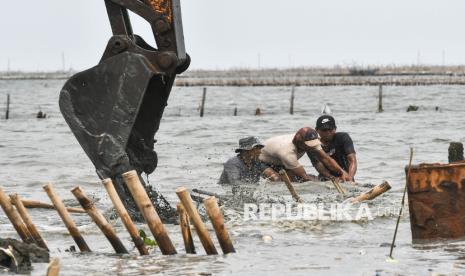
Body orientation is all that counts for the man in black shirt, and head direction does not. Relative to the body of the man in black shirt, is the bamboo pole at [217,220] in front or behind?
in front

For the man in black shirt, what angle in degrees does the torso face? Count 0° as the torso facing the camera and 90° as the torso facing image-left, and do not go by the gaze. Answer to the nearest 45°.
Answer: approximately 45°

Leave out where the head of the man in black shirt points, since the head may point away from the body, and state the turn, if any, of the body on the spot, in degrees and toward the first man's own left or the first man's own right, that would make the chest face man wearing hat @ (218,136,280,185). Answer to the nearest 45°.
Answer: approximately 45° to the first man's own right

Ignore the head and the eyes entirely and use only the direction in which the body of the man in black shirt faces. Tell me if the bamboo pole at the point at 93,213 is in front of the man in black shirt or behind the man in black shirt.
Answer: in front

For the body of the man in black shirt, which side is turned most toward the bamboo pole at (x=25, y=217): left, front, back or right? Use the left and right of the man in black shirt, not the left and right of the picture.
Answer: front
